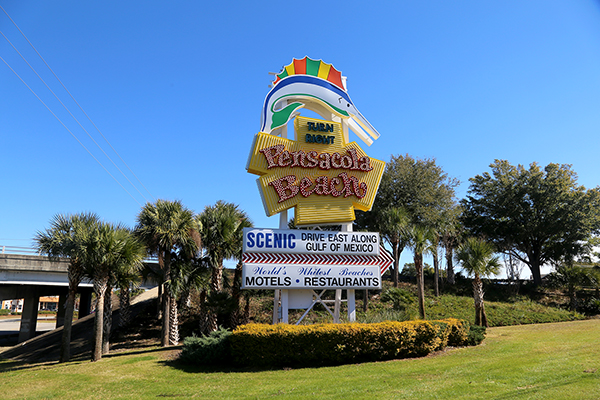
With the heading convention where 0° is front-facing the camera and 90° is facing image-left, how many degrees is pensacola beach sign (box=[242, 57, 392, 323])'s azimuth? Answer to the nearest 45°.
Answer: approximately 0°

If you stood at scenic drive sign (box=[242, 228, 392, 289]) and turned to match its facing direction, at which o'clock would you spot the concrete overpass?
The concrete overpass is roughly at 4 o'clock from the scenic drive sign.

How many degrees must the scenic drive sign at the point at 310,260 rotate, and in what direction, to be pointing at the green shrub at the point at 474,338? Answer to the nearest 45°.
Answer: approximately 90° to its left

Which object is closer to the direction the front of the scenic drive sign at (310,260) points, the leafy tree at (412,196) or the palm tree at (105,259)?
the palm tree

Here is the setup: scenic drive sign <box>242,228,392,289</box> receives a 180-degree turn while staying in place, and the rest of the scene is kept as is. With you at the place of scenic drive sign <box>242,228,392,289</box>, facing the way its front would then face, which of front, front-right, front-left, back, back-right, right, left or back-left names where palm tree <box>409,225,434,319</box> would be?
front-right

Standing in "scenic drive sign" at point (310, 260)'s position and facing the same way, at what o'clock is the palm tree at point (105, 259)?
The palm tree is roughly at 3 o'clock from the scenic drive sign.

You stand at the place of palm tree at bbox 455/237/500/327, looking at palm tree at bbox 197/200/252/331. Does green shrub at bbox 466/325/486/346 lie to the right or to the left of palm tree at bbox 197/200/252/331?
left

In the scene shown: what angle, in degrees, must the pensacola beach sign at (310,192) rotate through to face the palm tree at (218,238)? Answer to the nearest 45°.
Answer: approximately 135° to its right

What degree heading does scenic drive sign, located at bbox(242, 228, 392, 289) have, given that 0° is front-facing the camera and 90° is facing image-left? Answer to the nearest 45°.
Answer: approximately 0°

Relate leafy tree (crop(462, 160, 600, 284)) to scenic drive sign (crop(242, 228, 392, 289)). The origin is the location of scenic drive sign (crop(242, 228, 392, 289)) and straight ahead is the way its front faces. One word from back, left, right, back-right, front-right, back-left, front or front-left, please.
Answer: back-left

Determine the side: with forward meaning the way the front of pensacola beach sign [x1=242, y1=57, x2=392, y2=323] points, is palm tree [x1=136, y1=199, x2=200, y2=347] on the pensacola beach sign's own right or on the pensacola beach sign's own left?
on the pensacola beach sign's own right

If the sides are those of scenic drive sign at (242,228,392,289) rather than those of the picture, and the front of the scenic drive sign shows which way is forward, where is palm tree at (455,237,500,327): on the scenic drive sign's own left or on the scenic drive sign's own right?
on the scenic drive sign's own left
